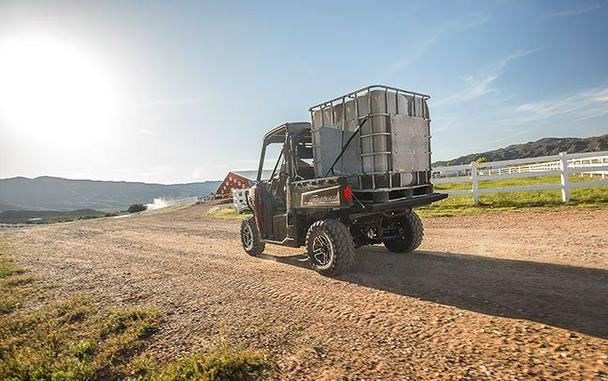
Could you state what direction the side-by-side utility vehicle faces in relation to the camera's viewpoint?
facing away from the viewer and to the left of the viewer
